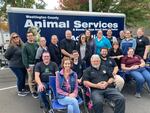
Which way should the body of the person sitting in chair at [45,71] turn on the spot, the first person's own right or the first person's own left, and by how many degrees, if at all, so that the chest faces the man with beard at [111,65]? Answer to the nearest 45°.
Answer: approximately 90° to the first person's own left

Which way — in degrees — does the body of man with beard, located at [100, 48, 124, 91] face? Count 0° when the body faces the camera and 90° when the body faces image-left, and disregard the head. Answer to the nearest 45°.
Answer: approximately 0°

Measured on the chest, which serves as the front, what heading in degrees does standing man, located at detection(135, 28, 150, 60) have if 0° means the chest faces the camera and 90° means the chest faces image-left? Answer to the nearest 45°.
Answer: approximately 45°

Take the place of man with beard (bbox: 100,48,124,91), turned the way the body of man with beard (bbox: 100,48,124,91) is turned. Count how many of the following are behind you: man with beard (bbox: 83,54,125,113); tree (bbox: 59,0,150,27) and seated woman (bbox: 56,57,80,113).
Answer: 1

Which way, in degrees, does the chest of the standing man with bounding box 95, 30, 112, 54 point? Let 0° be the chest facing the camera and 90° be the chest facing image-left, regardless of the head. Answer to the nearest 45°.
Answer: approximately 45°

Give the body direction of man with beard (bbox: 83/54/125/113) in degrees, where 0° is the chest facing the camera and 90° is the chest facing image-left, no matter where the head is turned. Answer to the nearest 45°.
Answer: approximately 0°
